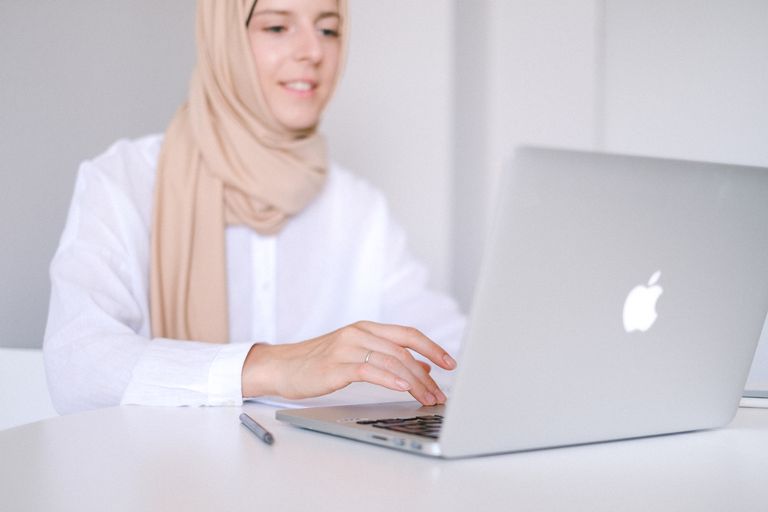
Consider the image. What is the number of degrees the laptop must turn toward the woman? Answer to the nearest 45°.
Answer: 0° — it already faces them

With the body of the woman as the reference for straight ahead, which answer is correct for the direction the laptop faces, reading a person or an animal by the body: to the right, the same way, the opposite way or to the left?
the opposite way

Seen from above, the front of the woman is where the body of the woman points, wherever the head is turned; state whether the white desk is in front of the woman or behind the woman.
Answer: in front

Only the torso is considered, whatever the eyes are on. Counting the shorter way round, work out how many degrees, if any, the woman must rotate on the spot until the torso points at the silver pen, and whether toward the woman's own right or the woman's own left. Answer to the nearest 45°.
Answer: approximately 45° to the woman's own right

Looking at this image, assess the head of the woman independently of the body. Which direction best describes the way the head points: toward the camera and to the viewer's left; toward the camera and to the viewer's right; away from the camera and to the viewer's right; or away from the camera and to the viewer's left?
toward the camera and to the viewer's right

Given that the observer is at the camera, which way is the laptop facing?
facing away from the viewer and to the left of the viewer

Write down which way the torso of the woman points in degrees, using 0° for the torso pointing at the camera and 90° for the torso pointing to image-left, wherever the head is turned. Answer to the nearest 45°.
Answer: approximately 315°
